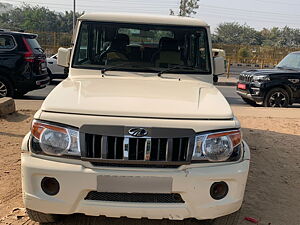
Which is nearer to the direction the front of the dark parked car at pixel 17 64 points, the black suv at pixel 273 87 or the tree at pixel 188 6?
the tree

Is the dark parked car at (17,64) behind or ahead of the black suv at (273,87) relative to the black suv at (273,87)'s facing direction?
ahead

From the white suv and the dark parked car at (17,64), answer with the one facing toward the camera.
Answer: the white suv

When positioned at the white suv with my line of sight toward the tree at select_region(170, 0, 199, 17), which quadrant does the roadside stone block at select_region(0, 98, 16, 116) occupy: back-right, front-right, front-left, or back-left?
front-left

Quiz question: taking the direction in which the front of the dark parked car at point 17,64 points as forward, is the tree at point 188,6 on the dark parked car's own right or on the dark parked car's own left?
on the dark parked car's own right

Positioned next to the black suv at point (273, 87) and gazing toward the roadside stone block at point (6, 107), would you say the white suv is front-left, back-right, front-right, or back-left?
front-left

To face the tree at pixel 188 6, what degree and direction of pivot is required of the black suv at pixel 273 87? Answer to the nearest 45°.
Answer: approximately 135° to its right

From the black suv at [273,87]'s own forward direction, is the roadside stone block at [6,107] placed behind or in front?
in front

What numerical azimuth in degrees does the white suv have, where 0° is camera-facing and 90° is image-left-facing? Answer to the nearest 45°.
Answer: approximately 0°

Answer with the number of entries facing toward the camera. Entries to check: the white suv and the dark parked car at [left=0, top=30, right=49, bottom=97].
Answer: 1

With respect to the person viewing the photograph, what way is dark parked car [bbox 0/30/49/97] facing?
facing away from the viewer and to the left of the viewer

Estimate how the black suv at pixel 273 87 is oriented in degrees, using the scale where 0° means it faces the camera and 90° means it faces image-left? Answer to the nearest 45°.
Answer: approximately 45°

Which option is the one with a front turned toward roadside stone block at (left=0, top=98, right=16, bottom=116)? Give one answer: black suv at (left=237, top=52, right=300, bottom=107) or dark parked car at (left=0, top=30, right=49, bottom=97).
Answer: the black suv

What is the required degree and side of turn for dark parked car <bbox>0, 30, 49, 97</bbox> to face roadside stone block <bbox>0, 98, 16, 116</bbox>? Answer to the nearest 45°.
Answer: approximately 135° to its left

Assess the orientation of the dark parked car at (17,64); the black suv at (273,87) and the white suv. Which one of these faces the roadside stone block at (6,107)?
the black suv
